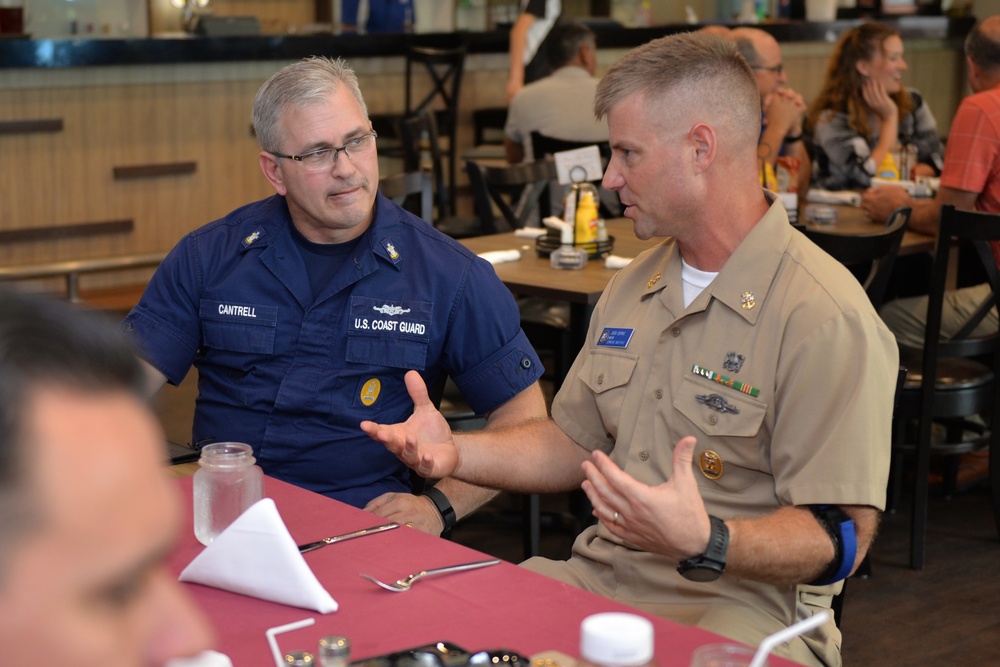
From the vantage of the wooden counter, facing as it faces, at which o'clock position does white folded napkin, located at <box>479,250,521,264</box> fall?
The white folded napkin is roughly at 11 o'clock from the wooden counter.

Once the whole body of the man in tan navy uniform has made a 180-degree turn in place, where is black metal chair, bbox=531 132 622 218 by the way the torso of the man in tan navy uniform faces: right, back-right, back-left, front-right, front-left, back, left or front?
front-left

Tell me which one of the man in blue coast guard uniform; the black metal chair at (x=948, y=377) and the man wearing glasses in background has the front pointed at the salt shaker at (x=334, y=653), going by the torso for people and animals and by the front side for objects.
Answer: the man in blue coast guard uniform

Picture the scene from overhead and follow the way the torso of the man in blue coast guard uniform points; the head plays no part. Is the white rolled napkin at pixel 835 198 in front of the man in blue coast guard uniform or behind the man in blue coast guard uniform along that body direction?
behind

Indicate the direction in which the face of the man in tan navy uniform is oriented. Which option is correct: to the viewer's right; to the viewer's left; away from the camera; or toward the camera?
to the viewer's left

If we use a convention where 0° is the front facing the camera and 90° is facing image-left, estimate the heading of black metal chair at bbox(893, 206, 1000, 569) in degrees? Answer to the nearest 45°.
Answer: approximately 135°

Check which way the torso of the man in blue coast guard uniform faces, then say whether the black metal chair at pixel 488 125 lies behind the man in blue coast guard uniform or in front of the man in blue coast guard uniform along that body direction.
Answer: behind

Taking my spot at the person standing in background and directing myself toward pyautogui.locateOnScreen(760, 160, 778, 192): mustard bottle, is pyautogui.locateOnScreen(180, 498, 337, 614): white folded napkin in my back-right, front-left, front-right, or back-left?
front-right

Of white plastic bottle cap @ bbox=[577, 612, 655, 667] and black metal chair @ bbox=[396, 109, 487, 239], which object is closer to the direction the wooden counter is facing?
the white plastic bottle cap

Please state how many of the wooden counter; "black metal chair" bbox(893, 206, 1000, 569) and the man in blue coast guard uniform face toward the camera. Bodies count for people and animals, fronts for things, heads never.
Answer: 2

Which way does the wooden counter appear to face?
toward the camera

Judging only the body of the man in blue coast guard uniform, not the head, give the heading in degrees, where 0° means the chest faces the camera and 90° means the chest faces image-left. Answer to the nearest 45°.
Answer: approximately 0°

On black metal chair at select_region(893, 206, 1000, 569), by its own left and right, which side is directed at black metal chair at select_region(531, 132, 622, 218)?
front
